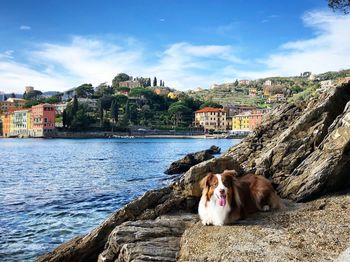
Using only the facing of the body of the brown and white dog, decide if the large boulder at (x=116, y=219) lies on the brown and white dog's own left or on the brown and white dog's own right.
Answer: on the brown and white dog's own right

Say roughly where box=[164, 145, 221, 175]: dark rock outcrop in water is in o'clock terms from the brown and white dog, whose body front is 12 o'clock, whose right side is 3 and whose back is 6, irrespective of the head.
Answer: The dark rock outcrop in water is roughly at 4 o'clock from the brown and white dog.

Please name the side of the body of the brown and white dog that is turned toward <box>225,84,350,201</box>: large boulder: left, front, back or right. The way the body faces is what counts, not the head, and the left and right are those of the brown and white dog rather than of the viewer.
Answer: back

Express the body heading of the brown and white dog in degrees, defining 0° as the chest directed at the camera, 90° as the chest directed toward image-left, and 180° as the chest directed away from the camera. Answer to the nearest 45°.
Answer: approximately 45°

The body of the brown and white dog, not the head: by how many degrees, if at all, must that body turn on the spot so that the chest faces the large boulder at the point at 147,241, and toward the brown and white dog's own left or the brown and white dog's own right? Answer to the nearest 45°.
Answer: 0° — it already faces it
